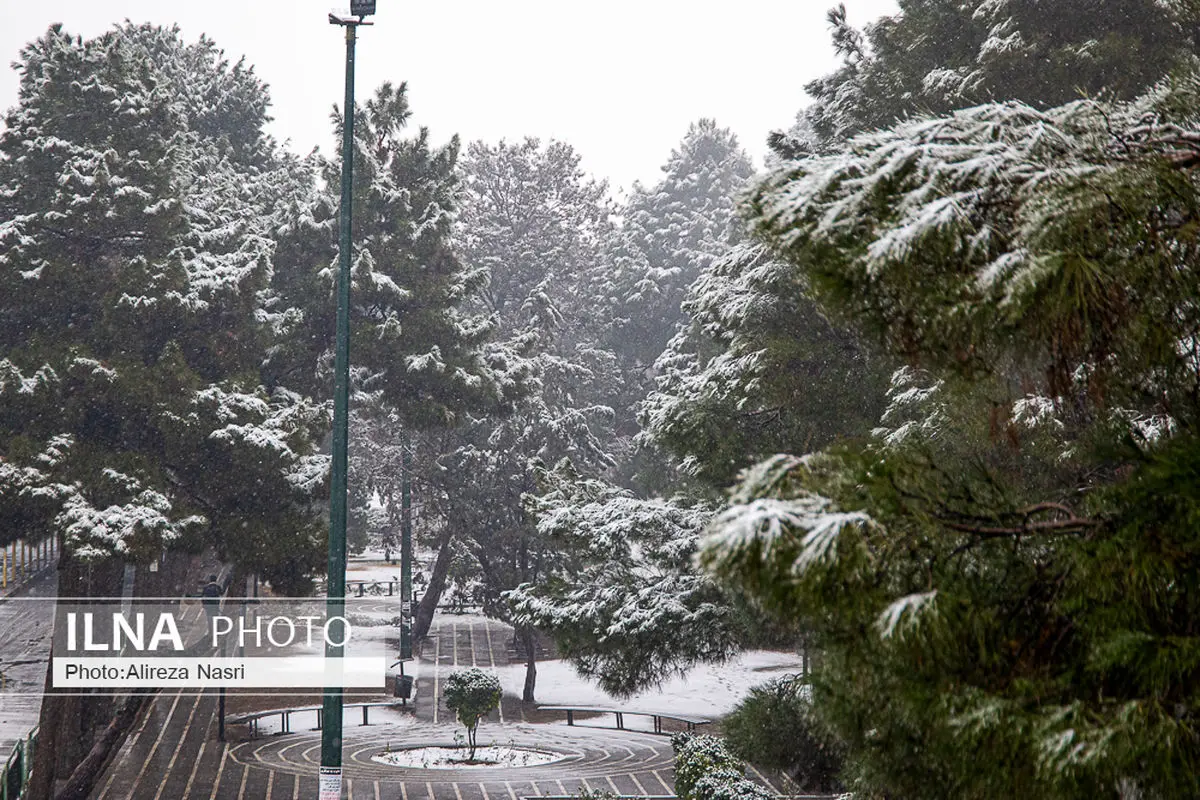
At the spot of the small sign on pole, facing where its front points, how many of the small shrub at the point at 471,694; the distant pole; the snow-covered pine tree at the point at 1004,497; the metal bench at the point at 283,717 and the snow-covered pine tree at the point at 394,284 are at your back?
4

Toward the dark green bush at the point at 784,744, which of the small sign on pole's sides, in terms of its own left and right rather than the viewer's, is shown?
left

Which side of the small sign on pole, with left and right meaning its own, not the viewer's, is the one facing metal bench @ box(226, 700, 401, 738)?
back

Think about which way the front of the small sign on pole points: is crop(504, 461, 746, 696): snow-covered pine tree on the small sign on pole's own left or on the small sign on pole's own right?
on the small sign on pole's own left

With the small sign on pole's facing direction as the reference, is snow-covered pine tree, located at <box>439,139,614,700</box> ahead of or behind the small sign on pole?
behind

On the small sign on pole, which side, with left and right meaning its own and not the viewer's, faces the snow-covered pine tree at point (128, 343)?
back

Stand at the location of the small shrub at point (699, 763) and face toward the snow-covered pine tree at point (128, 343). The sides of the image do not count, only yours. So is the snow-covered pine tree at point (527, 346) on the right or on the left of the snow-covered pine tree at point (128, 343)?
right

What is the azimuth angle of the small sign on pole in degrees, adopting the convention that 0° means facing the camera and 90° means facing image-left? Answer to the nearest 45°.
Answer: approximately 0°

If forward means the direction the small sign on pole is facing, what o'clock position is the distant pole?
The distant pole is roughly at 6 o'clock from the small sign on pole.

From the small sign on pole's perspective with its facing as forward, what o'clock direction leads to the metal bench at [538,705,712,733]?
The metal bench is roughly at 7 o'clock from the small sign on pole.

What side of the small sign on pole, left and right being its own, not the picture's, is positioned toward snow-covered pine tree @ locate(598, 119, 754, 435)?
back
